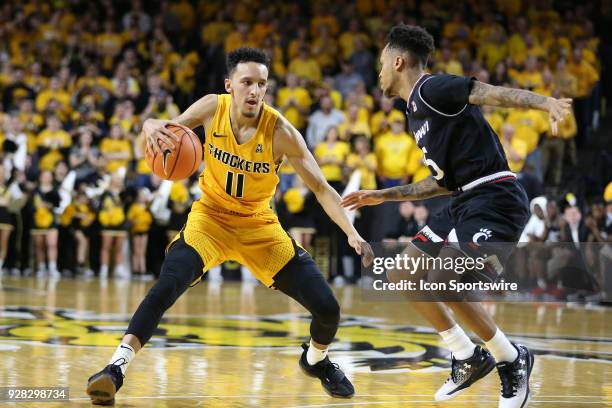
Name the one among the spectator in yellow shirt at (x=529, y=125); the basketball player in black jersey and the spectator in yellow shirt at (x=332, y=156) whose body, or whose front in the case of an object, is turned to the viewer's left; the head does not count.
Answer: the basketball player in black jersey

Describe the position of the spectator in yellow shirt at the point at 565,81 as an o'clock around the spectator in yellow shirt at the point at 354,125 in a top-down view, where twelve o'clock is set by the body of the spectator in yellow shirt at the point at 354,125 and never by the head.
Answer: the spectator in yellow shirt at the point at 565,81 is roughly at 9 o'clock from the spectator in yellow shirt at the point at 354,125.

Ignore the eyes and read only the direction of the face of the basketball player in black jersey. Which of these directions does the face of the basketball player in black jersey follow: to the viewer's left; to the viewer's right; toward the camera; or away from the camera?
to the viewer's left

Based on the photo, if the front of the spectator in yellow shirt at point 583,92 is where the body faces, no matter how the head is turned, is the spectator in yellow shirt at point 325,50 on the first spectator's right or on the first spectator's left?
on the first spectator's right

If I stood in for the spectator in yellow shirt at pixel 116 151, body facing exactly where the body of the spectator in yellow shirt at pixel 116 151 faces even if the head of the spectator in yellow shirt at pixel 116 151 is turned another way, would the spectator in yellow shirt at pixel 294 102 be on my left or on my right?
on my left

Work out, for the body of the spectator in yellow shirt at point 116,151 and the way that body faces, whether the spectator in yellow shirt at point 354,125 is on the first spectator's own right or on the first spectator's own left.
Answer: on the first spectator's own left

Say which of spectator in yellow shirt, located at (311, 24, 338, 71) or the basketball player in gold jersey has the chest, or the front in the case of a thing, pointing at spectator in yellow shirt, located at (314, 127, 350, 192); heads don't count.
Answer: spectator in yellow shirt, located at (311, 24, 338, 71)

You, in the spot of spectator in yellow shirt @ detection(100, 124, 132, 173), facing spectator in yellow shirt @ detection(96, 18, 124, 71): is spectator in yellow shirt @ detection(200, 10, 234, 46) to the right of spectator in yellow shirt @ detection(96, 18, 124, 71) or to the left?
right

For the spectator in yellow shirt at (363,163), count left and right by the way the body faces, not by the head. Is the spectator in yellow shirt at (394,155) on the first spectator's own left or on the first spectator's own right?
on the first spectator's own left

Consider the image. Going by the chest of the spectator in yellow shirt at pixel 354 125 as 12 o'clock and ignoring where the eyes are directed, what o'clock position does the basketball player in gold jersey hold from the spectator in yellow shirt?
The basketball player in gold jersey is roughly at 12 o'clock from the spectator in yellow shirt.

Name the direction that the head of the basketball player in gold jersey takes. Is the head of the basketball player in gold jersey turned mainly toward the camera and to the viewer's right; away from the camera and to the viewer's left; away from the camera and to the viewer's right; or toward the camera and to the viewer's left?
toward the camera and to the viewer's right

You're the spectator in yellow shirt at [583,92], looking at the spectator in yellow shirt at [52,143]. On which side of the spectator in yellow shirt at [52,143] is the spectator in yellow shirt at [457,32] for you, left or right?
right
